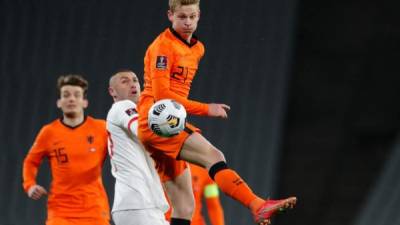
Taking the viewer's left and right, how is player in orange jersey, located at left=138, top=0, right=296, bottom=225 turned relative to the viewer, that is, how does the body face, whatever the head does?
facing the viewer and to the right of the viewer

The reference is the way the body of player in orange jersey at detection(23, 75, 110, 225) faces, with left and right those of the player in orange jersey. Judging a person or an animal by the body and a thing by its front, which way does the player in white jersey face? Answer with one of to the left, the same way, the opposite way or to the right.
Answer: to the left

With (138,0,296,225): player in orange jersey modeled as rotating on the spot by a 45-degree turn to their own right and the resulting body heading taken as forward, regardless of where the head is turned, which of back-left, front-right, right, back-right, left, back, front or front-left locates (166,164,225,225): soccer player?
back

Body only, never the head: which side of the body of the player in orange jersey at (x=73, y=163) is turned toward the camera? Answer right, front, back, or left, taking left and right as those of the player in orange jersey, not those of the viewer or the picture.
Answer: front

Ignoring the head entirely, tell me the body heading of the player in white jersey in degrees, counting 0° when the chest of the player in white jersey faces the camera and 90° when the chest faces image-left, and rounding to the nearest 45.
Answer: approximately 270°

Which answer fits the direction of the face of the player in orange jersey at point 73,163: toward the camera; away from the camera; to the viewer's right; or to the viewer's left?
toward the camera
